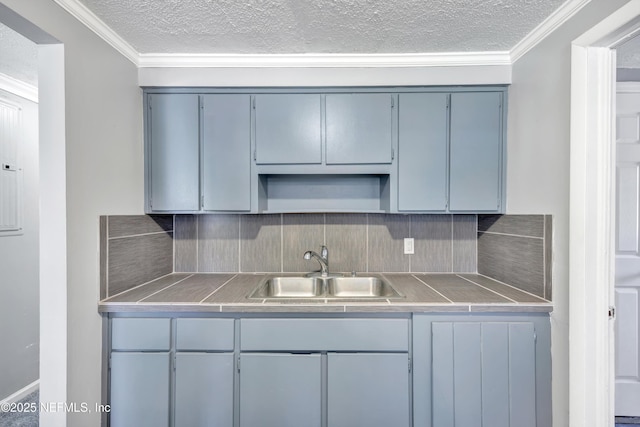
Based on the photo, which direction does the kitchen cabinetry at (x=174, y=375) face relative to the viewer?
toward the camera

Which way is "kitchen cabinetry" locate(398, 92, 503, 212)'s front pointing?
toward the camera

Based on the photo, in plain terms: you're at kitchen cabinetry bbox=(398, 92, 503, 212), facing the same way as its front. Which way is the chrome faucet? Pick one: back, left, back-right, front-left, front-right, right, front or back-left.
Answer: right

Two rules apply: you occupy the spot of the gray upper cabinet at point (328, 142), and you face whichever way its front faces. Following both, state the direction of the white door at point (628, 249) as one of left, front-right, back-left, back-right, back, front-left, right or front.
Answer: left

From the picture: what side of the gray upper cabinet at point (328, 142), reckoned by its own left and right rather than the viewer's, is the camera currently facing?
front

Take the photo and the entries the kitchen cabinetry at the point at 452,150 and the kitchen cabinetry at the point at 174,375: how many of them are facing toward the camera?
2
